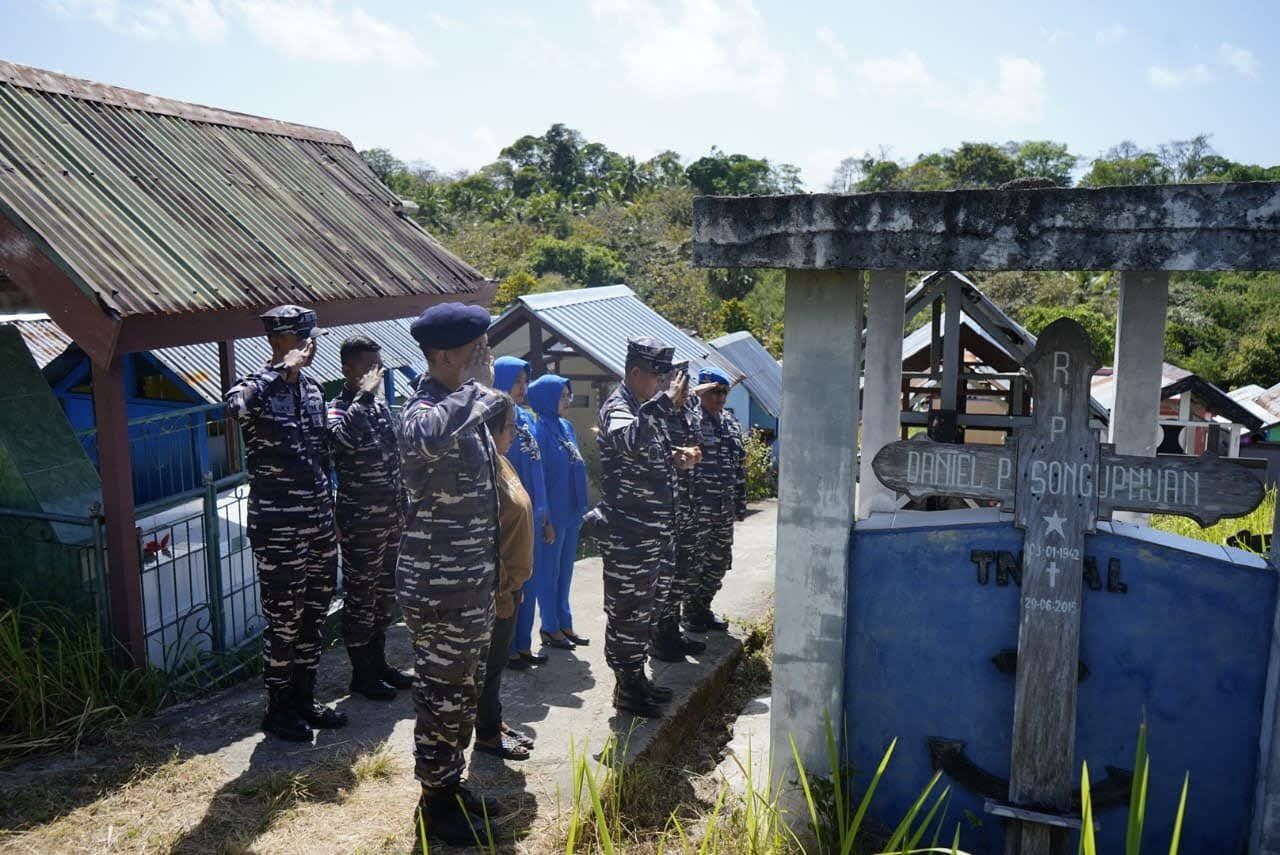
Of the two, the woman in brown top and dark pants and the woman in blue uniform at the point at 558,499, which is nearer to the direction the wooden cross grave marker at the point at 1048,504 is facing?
the woman in brown top and dark pants

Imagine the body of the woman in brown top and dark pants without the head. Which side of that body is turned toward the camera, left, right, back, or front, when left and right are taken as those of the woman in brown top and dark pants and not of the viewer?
right

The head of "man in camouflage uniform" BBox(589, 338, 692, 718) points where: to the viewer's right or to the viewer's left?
to the viewer's right

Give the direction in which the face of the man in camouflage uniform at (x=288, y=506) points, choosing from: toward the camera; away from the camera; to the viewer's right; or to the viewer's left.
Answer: to the viewer's right

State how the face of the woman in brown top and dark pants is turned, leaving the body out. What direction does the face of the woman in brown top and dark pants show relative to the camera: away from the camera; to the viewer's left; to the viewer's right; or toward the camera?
to the viewer's right

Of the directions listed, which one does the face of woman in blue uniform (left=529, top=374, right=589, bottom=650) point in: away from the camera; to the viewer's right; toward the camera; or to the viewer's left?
to the viewer's right

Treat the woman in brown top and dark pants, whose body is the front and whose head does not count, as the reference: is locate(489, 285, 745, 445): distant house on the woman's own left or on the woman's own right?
on the woman's own left

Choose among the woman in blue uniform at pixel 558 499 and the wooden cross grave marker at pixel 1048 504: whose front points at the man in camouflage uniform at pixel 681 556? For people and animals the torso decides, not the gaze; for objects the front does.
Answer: the woman in blue uniform

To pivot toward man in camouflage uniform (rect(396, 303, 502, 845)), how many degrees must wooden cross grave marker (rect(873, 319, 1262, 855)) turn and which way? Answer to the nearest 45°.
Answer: approximately 90° to its right

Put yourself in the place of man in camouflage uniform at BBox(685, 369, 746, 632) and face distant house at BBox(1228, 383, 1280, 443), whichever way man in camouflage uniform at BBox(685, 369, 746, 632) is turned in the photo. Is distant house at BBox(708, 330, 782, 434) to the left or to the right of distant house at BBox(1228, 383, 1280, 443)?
left
